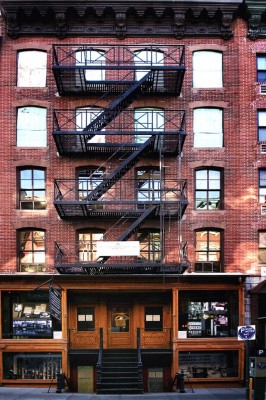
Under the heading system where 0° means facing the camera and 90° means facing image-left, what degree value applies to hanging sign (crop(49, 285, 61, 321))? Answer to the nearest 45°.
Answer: approximately 315°

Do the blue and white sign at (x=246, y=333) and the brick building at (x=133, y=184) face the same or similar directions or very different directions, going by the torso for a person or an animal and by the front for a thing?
same or similar directions

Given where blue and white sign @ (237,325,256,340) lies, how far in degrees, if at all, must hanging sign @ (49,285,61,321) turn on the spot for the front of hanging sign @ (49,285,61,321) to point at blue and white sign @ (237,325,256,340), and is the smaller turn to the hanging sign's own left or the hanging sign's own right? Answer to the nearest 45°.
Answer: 0° — it already faces it

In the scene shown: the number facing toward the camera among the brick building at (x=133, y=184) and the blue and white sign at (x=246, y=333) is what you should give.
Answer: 2

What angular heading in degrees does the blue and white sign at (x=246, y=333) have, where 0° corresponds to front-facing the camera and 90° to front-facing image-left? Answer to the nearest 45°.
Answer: approximately 0°

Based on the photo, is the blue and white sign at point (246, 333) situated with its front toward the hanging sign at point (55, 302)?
no

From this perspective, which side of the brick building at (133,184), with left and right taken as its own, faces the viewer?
front
